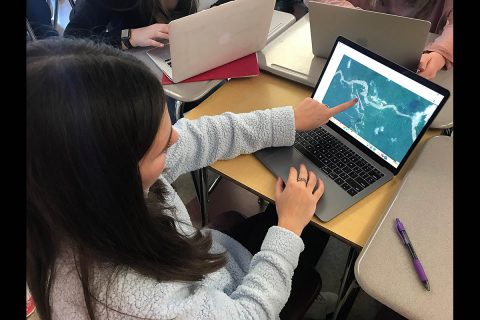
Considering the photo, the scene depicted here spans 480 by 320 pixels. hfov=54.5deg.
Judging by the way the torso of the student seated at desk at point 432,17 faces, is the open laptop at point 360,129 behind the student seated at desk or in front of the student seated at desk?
in front

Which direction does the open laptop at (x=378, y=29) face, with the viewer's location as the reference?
facing away from the viewer and to the right of the viewer

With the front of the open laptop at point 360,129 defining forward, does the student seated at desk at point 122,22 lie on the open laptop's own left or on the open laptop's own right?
on the open laptop's own right

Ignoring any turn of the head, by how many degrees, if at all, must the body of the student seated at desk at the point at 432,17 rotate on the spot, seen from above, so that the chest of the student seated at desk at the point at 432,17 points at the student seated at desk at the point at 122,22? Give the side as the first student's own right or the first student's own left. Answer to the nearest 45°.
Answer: approximately 45° to the first student's own right

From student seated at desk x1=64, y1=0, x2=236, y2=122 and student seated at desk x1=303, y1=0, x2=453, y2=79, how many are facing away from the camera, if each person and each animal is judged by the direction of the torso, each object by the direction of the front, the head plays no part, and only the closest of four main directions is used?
0

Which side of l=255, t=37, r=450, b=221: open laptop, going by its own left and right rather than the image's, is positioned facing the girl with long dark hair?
front

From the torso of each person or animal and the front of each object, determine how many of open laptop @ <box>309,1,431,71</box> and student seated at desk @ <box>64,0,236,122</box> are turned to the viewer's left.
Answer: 0

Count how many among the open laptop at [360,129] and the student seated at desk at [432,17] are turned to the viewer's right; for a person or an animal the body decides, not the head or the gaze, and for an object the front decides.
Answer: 0

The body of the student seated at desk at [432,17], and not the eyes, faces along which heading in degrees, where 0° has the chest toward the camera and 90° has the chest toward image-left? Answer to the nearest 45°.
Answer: approximately 45°

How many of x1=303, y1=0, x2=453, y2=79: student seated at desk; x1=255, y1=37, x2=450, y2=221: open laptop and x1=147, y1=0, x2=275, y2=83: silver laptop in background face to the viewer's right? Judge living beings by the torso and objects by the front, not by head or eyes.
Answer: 0

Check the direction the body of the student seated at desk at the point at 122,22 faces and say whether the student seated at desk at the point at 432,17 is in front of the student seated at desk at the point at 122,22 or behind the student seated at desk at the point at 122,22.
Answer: in front

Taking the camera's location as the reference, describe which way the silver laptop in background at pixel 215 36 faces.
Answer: facing away from the viewer and to the left of the viewer

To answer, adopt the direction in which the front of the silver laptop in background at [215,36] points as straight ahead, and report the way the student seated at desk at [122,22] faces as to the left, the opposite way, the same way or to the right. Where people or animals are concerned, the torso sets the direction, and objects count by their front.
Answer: the opposite way

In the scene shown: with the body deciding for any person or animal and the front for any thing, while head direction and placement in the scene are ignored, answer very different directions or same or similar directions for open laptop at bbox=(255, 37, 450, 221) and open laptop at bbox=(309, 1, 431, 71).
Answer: very different directions

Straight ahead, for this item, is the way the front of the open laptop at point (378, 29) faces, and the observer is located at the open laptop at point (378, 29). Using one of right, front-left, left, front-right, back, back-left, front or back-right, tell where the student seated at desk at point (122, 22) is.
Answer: back-left

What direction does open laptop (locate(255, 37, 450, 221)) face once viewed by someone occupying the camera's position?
facing the viewer and to the left of the viewer

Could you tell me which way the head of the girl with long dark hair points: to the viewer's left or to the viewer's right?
to the viewer's right
